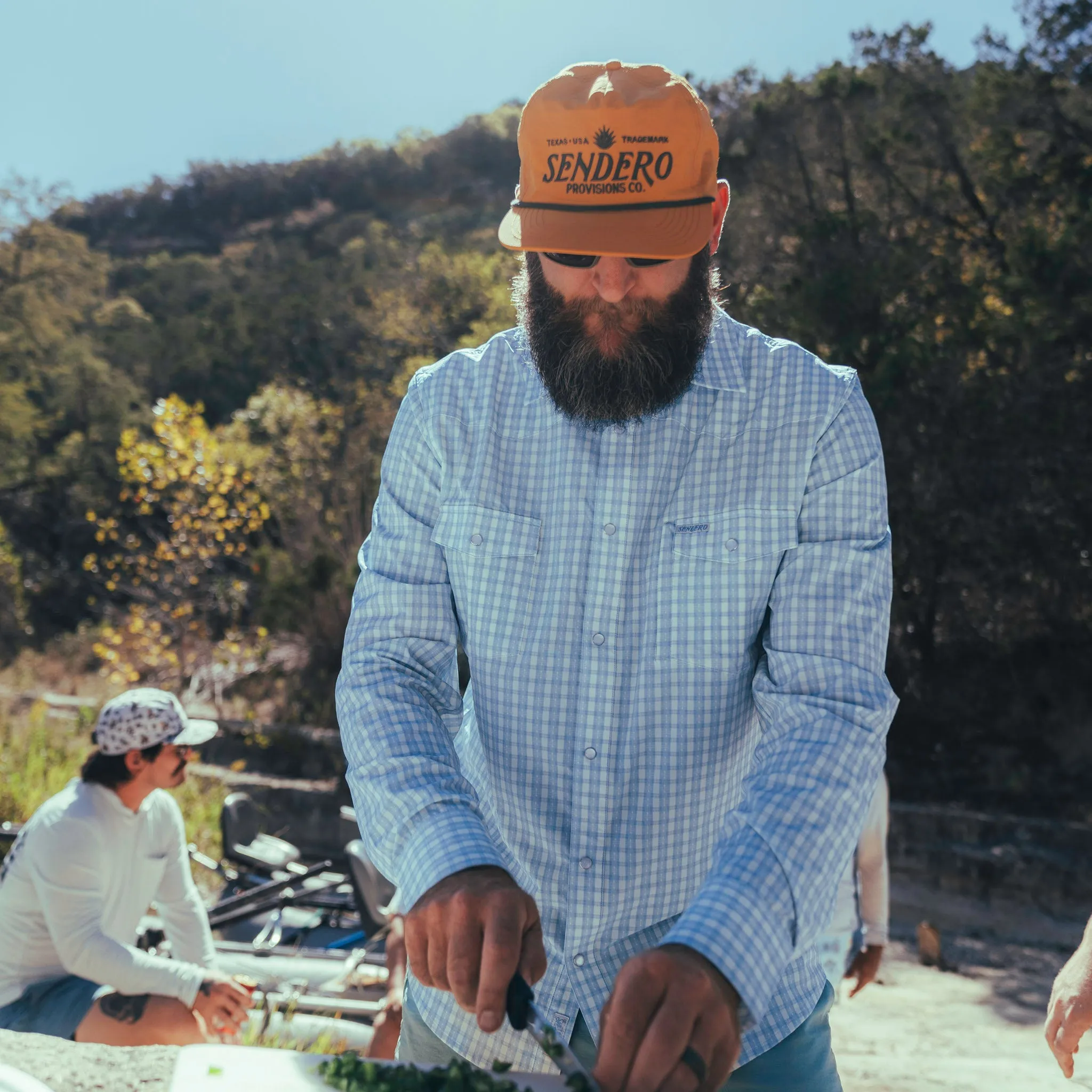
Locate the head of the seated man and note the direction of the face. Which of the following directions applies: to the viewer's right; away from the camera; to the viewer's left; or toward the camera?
to the viewer's right

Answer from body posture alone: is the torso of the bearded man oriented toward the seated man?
no

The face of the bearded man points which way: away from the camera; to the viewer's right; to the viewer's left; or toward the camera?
toward the camera

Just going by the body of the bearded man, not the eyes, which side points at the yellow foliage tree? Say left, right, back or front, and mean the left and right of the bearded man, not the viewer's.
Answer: back

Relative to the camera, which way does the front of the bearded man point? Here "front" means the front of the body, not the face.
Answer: toward the camera
